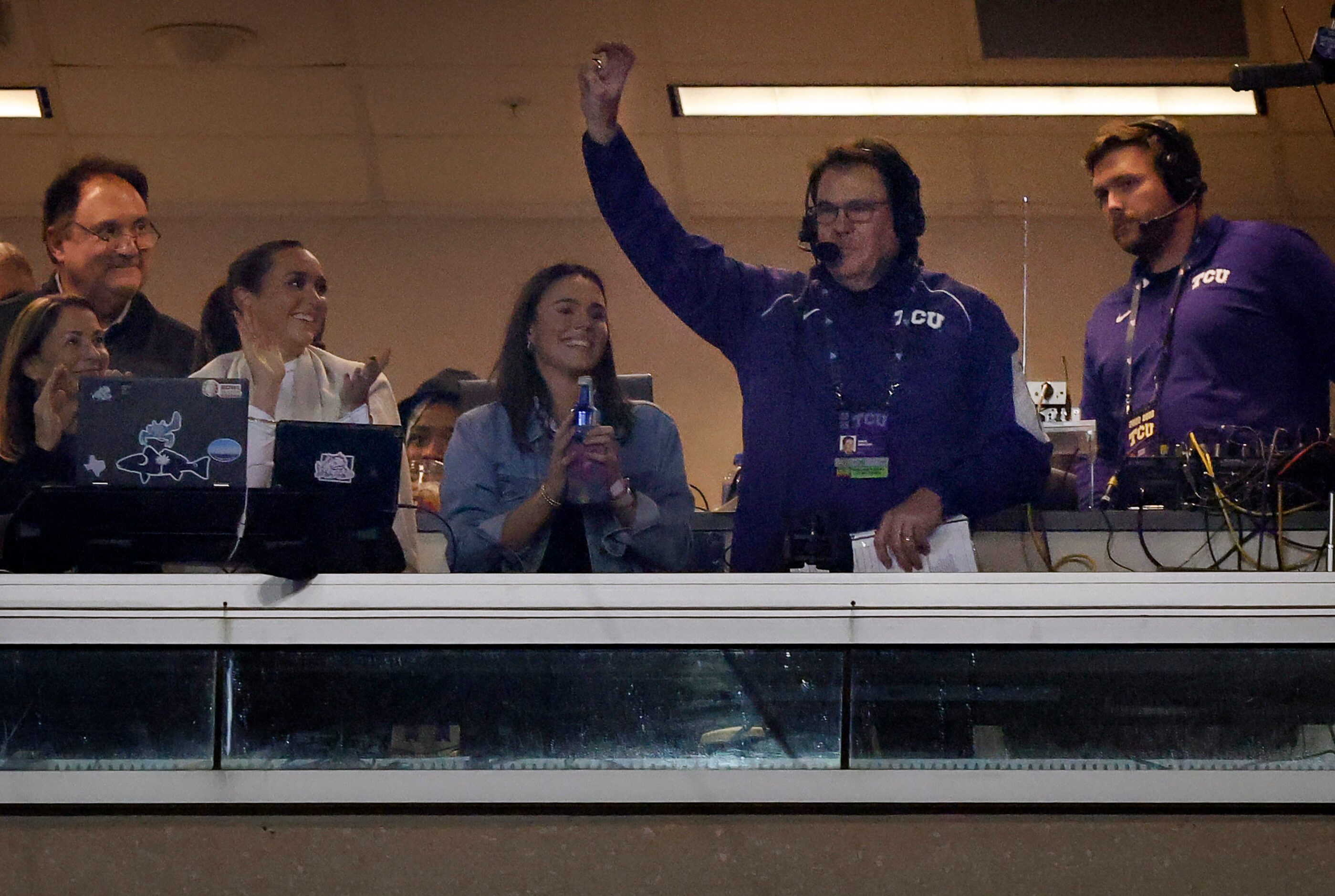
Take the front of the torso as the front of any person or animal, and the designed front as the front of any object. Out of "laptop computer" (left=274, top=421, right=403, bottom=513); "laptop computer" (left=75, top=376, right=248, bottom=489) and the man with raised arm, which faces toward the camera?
the man with raised arm

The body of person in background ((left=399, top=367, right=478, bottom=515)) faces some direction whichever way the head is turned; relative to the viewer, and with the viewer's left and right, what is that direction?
facing the viewer

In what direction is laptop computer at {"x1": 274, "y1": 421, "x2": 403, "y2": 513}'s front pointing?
away from the camera

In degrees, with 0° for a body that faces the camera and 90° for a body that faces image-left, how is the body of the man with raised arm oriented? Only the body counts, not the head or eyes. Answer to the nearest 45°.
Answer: approximately 0°

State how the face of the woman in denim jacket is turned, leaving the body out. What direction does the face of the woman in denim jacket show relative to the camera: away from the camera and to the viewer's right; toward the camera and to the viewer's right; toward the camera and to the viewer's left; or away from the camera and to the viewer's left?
toward the camera and to the viewer's right

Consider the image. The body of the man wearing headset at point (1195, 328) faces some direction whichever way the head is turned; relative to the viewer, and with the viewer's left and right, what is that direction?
facing the viewer and to the left of the viewer

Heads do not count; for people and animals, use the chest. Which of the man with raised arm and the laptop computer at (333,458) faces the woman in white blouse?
the laptop computer

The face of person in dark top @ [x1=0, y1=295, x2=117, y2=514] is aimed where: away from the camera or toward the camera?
toward the camera
